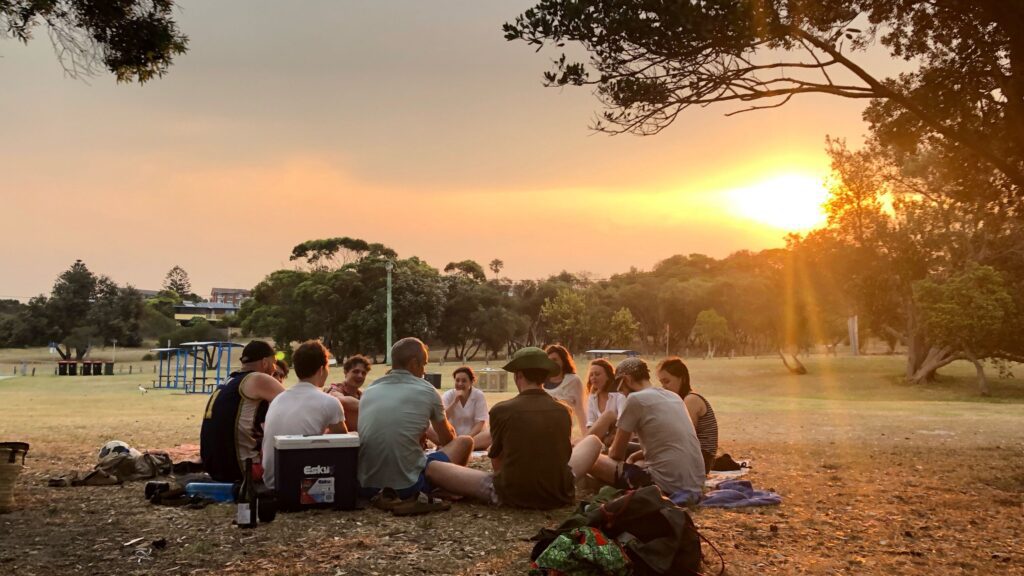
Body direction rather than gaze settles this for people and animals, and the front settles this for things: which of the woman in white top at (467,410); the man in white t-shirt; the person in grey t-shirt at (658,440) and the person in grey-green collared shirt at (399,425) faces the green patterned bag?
the woman in white top

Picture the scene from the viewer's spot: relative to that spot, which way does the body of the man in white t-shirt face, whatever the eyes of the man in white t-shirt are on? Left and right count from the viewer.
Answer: facing away from the viewer and to the right of the viewer

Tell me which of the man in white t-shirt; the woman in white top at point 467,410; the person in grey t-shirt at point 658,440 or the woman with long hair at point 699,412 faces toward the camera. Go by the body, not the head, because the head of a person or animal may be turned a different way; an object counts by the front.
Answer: the woman in white top

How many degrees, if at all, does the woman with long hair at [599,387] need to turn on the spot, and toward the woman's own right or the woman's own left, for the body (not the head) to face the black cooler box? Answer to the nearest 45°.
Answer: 0° — they already face it

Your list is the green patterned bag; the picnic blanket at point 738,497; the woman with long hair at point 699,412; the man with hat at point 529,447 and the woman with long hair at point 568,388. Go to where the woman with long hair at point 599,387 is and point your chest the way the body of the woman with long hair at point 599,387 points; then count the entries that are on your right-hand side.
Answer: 1

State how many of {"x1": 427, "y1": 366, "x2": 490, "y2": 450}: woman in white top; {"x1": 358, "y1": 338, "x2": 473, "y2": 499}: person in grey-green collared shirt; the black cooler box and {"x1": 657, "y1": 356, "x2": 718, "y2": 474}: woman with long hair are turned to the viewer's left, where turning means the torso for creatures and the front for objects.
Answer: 1

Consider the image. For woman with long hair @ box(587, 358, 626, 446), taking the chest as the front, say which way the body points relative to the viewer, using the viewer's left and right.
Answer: facing the viewer and to the left of the viewer

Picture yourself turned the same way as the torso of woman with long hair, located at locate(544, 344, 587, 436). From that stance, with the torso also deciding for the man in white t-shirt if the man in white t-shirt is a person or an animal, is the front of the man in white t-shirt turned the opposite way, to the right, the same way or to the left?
the opposite way

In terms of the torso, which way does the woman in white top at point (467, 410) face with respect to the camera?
toward the camera

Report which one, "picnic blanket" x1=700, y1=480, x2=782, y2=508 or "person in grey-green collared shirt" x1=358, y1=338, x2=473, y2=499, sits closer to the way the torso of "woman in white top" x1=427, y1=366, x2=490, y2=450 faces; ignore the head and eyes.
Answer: the person in grey-green collared shirt

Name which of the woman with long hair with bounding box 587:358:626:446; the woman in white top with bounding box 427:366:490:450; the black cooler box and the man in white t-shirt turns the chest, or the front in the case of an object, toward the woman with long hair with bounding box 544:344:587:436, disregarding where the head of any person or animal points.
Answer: the man in white t-shirt

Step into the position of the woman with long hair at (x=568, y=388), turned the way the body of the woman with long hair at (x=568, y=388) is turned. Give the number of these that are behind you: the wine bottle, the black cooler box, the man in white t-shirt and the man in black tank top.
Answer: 0

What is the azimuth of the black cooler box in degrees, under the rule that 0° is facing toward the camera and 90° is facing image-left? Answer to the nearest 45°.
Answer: approximately 0°

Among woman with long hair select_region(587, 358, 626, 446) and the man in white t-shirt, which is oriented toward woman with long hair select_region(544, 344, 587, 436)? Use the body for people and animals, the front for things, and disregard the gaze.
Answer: the man in white t-shirt

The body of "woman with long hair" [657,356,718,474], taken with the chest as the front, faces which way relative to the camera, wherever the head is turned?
to the viewer's left

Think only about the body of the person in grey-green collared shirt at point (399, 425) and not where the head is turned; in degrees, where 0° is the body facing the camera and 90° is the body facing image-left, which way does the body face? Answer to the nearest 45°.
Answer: approximately 225°

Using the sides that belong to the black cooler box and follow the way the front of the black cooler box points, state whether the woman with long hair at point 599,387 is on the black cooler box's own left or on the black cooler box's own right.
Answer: on the black cooler box's own left

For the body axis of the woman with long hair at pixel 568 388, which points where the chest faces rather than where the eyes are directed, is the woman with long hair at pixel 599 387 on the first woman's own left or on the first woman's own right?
on the first woman's own left

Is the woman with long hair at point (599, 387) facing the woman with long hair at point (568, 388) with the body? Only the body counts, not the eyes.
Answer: no

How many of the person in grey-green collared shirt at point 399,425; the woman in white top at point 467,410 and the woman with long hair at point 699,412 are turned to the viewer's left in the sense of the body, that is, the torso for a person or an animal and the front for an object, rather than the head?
1
